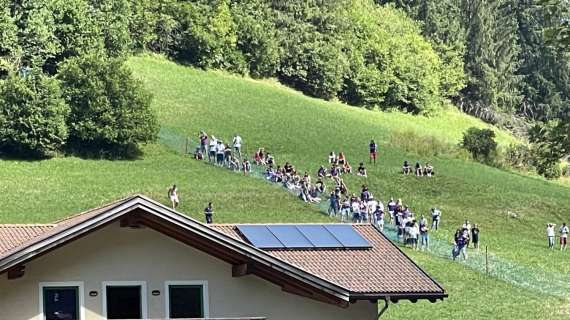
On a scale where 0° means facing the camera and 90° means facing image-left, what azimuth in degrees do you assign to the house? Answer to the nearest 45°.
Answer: approximately 0°
